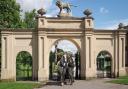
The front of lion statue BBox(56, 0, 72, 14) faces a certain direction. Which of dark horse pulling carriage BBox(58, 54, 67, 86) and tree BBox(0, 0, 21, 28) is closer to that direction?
the tree

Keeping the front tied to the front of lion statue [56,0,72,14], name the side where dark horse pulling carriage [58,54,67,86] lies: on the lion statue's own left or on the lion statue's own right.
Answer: on the lion statue's own left

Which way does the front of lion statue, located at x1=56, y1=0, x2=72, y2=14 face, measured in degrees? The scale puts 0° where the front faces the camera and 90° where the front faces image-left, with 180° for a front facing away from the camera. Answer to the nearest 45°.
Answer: approximately 90°
